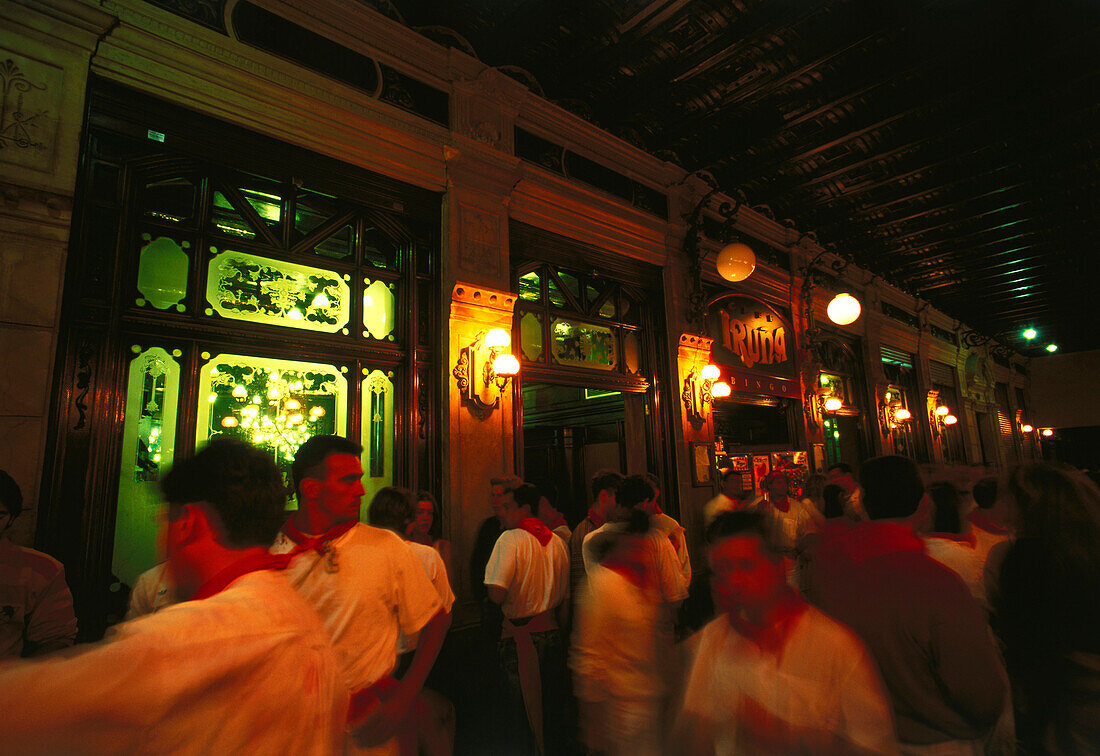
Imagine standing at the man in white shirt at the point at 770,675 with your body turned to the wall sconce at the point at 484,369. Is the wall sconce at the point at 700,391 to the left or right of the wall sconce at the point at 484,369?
right

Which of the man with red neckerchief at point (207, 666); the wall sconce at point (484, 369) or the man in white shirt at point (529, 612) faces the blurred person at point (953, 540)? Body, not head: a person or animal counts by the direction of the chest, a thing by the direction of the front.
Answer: the wall sconce

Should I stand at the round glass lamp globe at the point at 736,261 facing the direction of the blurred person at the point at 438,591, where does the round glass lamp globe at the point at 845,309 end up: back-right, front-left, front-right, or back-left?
back-left

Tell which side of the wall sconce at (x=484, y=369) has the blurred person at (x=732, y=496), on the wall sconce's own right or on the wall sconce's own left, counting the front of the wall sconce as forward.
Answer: on the wall sconce's own left

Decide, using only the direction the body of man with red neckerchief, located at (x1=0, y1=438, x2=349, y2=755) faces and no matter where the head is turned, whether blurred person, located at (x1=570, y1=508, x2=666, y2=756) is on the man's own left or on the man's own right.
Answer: on the man's own right

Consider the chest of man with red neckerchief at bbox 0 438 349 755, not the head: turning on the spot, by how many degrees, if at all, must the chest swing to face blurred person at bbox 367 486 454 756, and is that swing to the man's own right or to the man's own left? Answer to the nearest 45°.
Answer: approximately 90° to the man's own right

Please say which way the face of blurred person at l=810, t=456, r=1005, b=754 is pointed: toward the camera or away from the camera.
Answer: away from the camera
